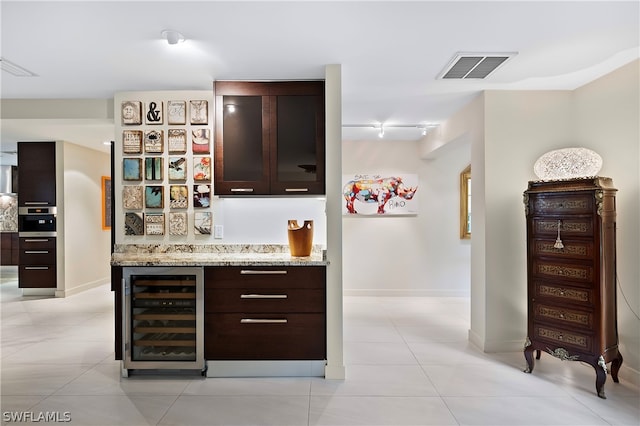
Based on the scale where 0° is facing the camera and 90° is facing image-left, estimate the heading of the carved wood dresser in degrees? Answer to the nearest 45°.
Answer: approximately 45°

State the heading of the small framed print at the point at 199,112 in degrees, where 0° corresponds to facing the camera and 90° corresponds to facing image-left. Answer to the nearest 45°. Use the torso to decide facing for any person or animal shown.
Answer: approximately 0°

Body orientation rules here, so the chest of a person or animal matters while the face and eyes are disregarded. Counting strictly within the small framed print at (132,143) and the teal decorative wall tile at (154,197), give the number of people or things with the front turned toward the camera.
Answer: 2

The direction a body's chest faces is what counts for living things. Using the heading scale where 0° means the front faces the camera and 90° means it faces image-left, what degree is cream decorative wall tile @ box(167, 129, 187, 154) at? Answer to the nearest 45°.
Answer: approximately 0°

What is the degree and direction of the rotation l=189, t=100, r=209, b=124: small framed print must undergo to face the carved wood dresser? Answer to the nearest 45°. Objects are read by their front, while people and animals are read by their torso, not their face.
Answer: approximately 45° to its left
